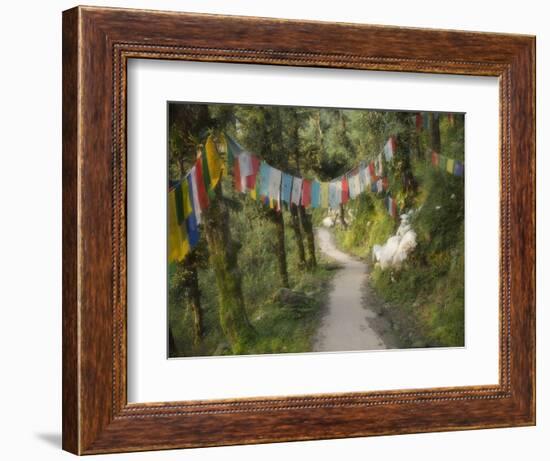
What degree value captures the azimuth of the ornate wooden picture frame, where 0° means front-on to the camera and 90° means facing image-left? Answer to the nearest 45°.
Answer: approximately 315°
